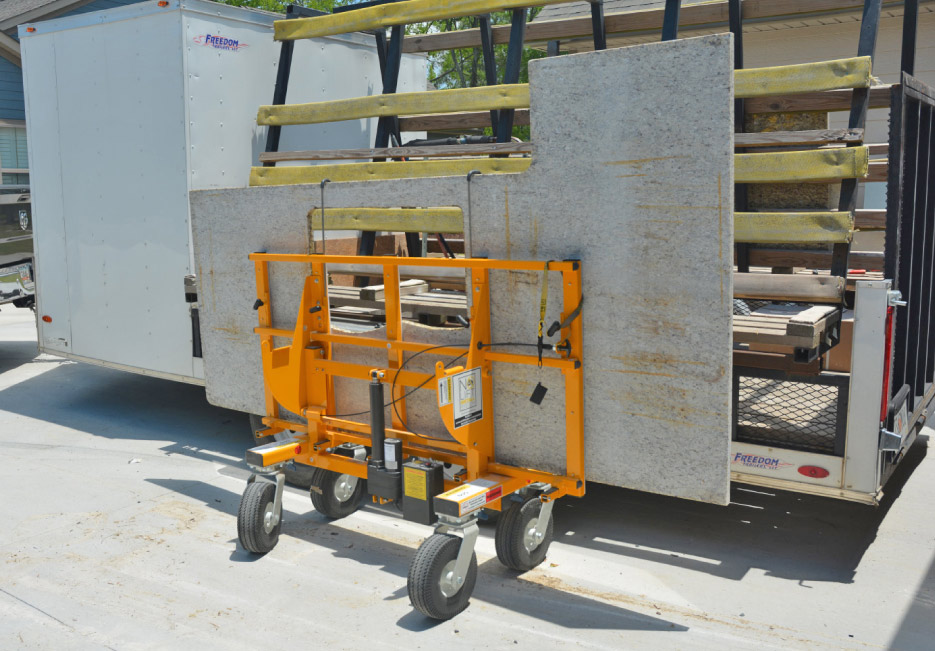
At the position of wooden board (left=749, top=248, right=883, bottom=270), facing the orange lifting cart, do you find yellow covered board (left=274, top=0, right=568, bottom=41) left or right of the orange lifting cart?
right

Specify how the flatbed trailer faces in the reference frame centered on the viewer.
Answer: facing away from the viewer and to the left of the viewer

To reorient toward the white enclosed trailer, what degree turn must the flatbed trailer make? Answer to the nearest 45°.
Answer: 0° — it already faces it
